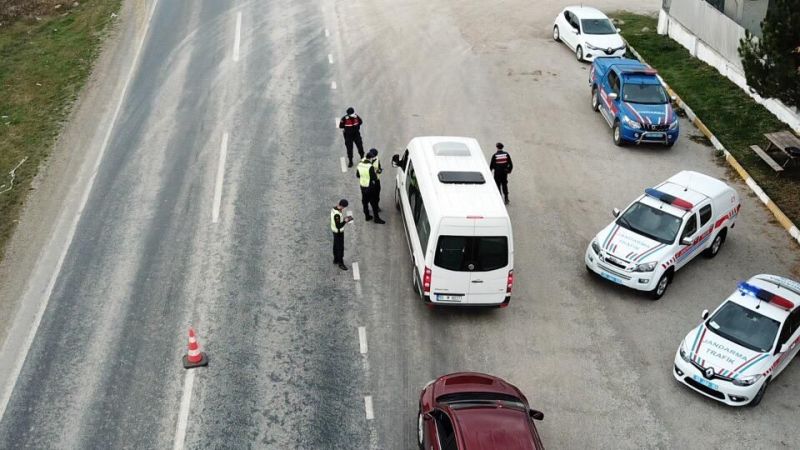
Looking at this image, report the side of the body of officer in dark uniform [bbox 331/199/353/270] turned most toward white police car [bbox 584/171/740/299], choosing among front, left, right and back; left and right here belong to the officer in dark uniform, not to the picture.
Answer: front

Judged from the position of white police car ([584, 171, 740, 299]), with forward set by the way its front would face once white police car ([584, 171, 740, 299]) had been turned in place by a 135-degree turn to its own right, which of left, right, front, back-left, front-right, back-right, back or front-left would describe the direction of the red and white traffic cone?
back-left

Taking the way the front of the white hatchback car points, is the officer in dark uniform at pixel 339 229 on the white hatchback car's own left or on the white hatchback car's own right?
on the white hatchback car's own right

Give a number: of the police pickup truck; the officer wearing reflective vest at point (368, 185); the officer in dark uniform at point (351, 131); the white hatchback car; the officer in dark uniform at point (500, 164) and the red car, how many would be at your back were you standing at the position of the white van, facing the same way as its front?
1

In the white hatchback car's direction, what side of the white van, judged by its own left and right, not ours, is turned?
front

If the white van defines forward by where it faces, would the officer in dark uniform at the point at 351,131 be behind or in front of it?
in front

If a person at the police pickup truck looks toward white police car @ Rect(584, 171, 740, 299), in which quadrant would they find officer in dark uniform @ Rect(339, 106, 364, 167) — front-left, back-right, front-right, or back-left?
front-right

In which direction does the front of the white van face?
away from the camera

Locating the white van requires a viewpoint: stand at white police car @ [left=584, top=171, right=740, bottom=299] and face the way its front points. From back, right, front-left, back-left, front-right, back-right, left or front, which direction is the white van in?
front

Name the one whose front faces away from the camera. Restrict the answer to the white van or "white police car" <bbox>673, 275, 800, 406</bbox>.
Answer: the white van

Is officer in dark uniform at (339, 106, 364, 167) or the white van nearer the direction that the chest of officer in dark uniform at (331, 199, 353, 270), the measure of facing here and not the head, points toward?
the white van

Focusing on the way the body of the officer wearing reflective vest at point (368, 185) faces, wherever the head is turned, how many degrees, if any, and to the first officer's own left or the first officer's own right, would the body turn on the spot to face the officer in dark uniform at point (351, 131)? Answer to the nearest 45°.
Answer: approximately 45° to the first officer's own left

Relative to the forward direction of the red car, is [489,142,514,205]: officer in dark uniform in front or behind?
in front

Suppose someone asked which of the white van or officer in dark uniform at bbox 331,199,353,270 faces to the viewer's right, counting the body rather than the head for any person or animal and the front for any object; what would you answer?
the officer in dark uniform

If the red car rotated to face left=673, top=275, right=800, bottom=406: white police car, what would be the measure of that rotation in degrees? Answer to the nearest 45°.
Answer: approximately 45° to its right

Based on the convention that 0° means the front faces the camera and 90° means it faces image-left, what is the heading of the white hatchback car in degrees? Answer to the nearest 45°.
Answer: approximately 315°

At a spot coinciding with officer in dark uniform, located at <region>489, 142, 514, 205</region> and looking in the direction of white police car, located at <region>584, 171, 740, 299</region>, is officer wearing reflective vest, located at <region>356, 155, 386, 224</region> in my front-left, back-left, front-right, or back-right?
back-right

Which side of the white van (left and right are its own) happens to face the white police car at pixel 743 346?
right

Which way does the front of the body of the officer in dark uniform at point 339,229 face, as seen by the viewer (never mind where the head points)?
to the viewer's right
